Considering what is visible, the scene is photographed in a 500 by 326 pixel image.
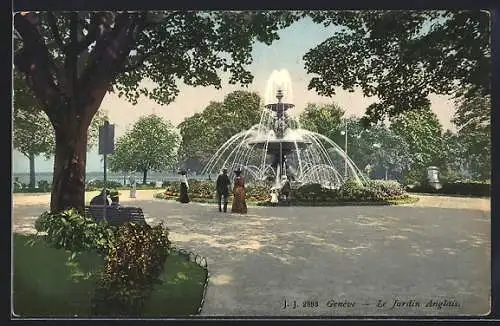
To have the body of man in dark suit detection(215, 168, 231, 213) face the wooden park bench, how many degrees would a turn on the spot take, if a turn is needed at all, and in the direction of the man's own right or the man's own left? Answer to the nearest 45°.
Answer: approximately 90° to the man's own left

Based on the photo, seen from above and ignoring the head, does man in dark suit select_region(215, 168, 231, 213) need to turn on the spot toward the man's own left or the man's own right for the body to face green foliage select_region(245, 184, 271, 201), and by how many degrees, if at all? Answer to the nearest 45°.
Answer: approximately 90° to the man's own right

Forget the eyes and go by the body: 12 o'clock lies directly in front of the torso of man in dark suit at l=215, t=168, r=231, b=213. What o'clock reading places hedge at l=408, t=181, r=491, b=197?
The hedge is roughly at 3 o'clock from the man in dark suit.

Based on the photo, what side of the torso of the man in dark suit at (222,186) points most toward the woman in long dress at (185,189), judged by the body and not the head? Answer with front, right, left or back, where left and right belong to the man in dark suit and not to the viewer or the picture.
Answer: left

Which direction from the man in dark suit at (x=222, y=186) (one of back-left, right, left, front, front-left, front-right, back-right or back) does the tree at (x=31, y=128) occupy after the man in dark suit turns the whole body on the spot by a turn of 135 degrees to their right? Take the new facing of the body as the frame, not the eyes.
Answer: back-right

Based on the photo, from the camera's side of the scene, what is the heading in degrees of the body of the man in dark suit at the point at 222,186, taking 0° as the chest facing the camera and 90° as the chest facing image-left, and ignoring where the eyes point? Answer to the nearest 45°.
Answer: approximately 180°
